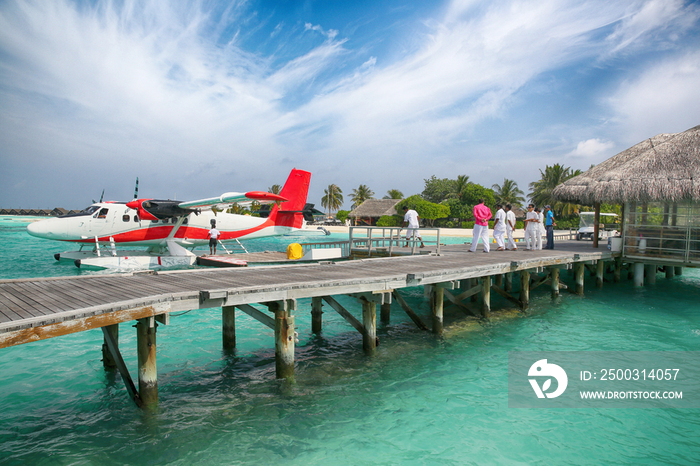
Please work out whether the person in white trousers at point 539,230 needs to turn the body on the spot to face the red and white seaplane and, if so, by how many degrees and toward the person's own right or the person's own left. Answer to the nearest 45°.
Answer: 0° — they already face it

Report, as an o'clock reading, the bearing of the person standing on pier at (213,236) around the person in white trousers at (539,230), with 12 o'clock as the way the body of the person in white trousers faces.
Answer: The person standing on pier is roughly at 12 o'clock from the person in white trousers.

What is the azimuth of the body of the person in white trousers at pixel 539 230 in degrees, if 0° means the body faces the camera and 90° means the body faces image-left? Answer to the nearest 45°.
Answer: approximately 90°

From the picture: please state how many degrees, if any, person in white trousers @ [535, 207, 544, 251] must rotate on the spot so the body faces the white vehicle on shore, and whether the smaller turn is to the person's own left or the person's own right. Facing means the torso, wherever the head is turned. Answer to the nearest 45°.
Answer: approximately 90° to the person's own right

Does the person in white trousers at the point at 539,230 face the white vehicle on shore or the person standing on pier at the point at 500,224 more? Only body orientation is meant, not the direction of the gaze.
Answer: the person standing on pier

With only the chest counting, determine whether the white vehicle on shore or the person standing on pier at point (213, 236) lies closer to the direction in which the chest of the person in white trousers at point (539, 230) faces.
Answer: the person standing on pier

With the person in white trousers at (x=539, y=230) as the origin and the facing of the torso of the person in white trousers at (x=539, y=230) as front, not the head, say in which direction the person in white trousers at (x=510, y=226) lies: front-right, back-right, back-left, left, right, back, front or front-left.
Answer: front-left

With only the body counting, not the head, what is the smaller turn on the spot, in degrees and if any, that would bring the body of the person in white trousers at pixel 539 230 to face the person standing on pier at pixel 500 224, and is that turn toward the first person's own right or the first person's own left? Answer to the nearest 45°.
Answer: approximately 45° to the first person's own left

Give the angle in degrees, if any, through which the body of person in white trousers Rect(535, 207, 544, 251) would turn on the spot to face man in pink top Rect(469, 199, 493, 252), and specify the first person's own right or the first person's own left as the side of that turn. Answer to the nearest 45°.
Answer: approximately 45° to the first person's own left
